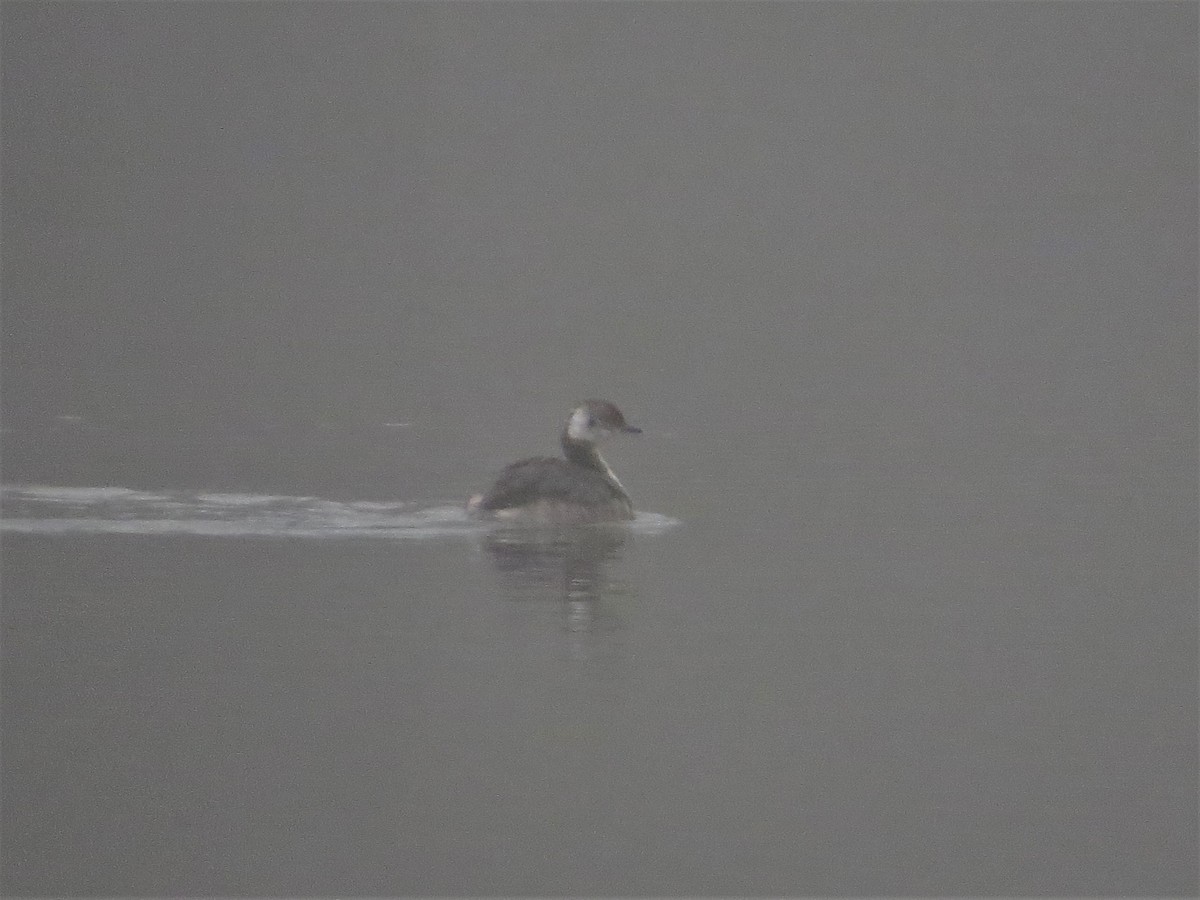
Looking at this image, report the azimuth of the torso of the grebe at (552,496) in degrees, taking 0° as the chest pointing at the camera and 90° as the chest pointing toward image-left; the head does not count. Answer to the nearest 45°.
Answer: approximately 270°
